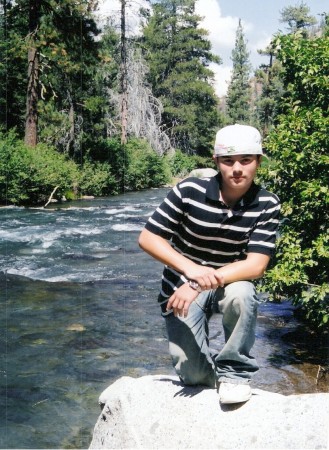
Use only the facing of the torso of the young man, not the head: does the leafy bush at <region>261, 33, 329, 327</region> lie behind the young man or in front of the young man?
behind

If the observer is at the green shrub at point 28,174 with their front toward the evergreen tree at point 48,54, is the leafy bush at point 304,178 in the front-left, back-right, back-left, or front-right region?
back-right

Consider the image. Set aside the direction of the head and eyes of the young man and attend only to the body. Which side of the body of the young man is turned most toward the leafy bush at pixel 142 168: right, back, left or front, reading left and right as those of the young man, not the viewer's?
back

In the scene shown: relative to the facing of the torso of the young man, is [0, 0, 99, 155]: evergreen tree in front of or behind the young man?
behind

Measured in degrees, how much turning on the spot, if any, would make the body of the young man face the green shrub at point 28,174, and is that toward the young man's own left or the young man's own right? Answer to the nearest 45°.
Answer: approximately 180°

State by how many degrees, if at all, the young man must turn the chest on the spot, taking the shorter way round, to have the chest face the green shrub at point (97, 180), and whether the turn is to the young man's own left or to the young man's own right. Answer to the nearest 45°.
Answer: approximately 180°

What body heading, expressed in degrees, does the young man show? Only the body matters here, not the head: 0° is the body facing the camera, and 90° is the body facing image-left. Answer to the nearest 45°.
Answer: approximately 0°
